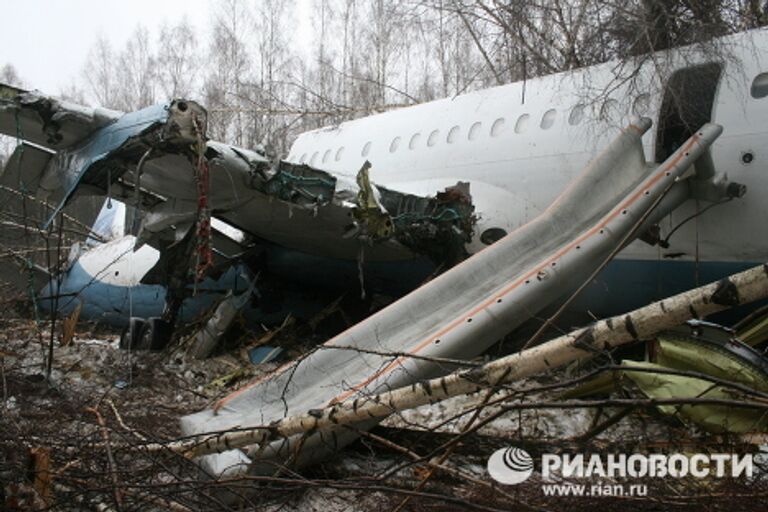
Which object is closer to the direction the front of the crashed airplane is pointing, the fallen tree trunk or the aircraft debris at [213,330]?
the fallen tree trunk

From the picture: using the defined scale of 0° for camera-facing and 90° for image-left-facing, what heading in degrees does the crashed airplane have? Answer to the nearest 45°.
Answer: approximately 315°
